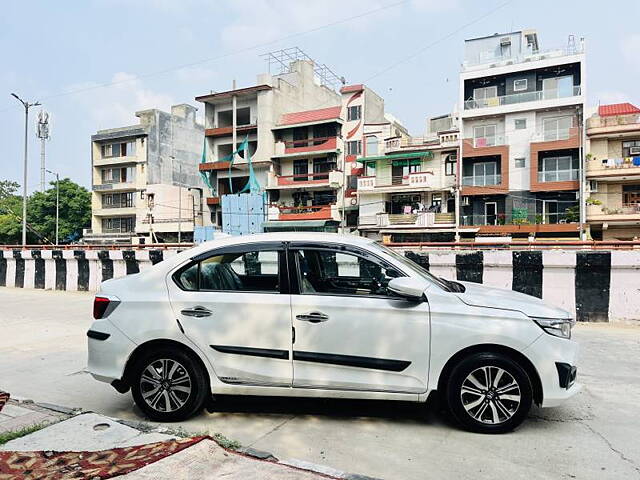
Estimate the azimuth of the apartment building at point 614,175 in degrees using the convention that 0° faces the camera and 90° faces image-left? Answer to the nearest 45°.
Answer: approximately 0°

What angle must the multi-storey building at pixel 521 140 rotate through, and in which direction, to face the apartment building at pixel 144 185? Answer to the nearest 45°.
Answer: approximately 90° to its right

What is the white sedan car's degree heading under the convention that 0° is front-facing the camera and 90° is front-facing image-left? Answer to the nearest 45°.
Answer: approximately 270°

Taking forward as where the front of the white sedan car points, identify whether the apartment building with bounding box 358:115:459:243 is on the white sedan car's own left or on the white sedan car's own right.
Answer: on the white sedan car's own left

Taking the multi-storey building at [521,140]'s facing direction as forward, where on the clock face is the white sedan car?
The white sedan car is roughly at 12 o'clock from the multi-storey building.

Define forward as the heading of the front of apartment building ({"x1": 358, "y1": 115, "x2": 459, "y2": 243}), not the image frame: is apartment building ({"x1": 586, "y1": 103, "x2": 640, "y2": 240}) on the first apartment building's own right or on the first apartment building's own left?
on the first apartment building's own left

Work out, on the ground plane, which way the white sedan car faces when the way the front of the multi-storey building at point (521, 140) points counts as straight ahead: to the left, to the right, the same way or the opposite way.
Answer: to the left

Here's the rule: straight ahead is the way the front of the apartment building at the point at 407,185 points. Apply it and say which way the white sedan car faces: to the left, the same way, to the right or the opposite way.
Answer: to the left
